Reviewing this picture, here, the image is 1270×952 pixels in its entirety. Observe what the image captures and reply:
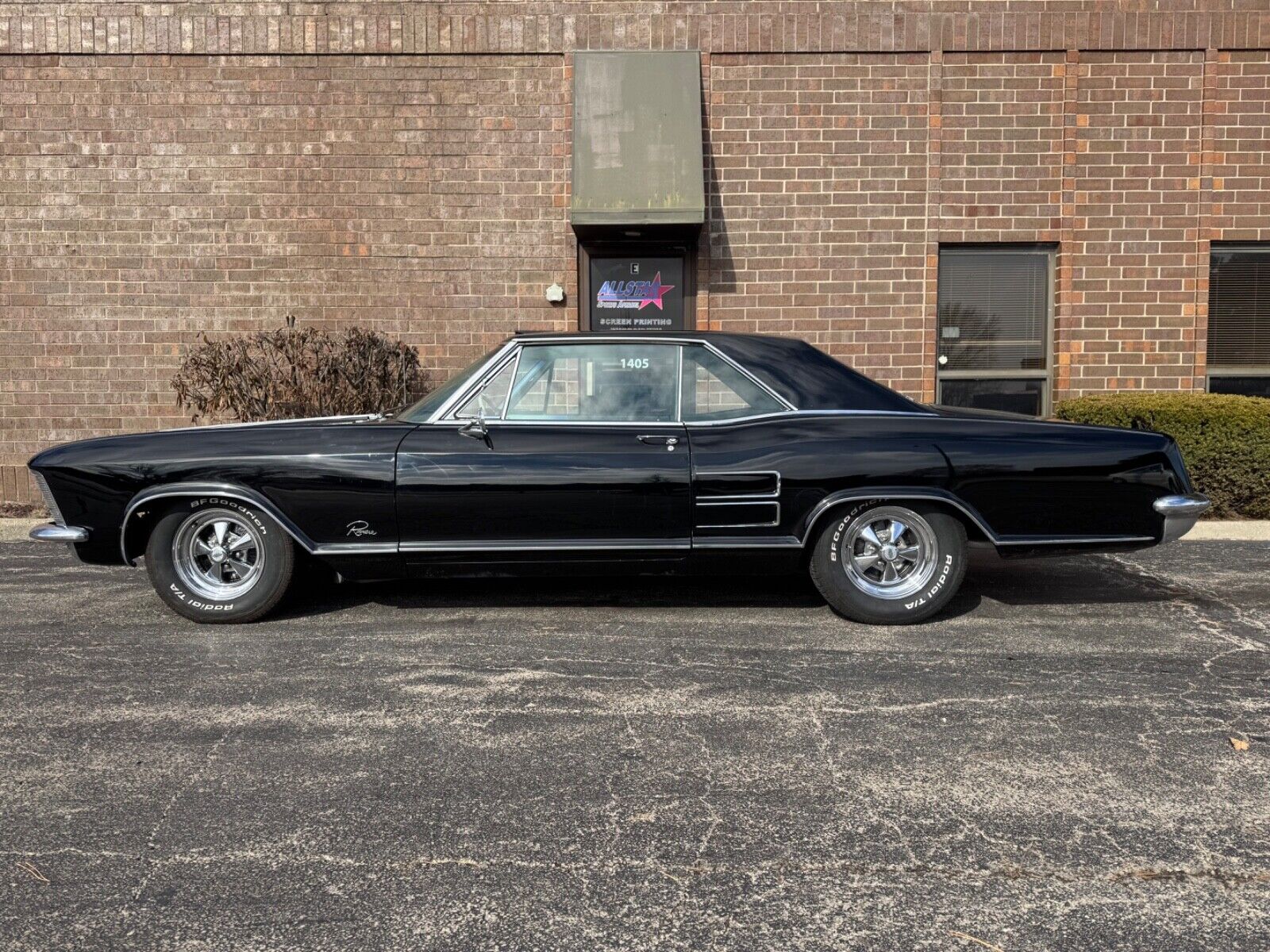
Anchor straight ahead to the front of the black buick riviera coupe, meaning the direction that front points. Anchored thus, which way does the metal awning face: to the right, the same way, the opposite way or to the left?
to the left

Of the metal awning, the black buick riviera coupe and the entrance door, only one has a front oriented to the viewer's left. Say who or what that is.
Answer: the black buick riviera coupe

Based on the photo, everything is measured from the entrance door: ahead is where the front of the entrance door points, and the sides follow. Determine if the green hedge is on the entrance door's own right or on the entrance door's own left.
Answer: on the entrance door's own left

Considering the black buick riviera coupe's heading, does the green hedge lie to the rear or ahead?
to the rear

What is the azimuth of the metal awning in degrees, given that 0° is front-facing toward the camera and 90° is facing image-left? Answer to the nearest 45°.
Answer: approximately 0°

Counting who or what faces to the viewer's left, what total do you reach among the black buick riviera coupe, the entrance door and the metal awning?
1

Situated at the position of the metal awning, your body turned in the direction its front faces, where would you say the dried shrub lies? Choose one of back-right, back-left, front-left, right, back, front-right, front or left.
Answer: right

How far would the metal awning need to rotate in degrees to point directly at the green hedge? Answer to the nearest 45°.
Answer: approximately 90° to its left

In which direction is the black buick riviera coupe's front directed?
to the viewer's left

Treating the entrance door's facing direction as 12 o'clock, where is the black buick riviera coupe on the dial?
The black buick riviera coupe is roughly at 12 o'clock from the entrance door.

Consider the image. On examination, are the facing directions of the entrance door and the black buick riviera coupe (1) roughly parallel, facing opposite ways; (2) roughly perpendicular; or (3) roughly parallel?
roughly perpendicular
